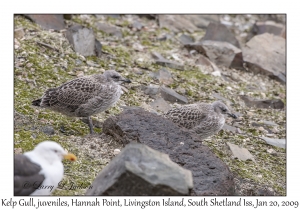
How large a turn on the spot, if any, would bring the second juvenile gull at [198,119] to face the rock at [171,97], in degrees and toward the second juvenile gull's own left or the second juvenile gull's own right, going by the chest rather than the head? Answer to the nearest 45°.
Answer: approximately 90° to the second juvenile gull's own left

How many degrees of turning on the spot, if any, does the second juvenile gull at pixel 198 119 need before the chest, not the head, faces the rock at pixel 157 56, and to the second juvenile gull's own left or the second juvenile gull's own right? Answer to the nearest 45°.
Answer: approximately 90° to the second juvenile gull's own left

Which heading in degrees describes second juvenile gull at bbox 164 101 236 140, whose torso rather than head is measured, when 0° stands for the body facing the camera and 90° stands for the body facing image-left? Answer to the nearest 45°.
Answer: approximately 270°

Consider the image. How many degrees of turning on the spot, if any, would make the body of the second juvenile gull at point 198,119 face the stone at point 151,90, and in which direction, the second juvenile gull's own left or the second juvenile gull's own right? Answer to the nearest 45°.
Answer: approximately 135° to the second juvenile gull's own left

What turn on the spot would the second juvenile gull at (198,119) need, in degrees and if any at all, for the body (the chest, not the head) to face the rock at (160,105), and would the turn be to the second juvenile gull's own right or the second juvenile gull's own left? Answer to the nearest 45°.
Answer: approximately 135° to the second juvenile gull's own left

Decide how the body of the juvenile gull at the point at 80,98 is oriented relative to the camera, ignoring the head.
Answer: to the viewer's right

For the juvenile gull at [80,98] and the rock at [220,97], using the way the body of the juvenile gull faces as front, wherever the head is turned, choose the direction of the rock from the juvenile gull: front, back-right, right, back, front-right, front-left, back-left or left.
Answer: front-left

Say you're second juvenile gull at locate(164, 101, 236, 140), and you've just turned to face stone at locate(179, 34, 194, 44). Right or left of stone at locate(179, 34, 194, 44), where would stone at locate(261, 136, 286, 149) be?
right

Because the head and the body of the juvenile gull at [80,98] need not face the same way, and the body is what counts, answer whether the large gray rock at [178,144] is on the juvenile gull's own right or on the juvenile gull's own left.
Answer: on the juvenile gull's own right

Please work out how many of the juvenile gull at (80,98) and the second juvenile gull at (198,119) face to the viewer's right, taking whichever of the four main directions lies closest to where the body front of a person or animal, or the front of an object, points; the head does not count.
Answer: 2

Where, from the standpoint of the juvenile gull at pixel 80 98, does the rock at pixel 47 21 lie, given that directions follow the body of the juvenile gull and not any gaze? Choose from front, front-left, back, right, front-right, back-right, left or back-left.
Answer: left

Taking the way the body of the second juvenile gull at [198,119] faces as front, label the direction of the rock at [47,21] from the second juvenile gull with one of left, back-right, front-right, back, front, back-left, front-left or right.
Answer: back-left
